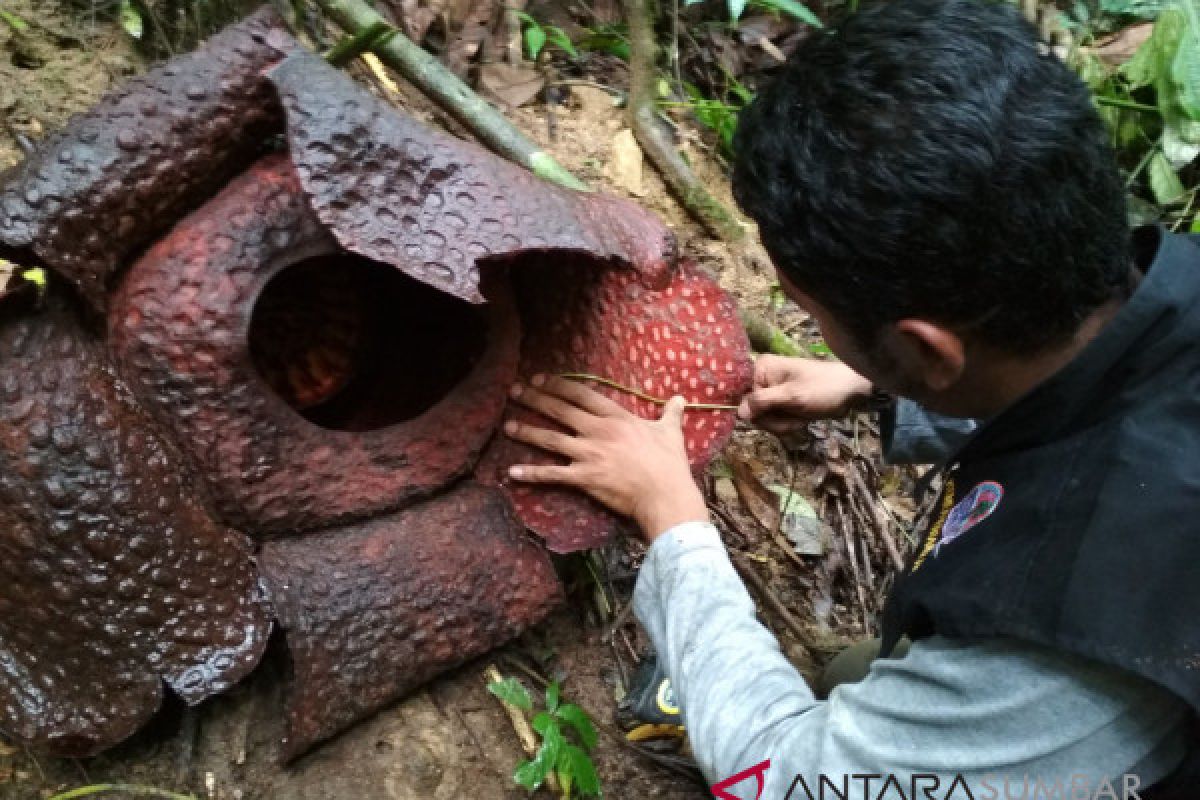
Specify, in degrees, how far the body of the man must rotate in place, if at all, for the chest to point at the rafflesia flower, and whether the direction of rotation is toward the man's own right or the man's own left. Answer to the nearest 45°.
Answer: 0° — they already face it

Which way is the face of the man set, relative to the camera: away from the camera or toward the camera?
away from the camera

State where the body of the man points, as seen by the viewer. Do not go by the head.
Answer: to the viewer's left

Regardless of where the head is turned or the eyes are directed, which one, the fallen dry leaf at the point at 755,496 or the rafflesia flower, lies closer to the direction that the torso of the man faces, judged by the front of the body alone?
the rafflesia flower

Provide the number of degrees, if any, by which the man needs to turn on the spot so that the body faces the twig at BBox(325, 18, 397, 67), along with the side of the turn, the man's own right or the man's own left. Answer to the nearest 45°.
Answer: approximately 45° to the man's own right

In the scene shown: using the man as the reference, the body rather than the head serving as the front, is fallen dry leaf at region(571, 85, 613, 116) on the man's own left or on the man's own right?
on the man's own right

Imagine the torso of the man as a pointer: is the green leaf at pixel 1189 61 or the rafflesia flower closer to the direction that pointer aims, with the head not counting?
the rafflesia flower

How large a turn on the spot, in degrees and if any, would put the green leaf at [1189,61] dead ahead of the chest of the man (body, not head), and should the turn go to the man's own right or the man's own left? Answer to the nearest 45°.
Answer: approximately 90° to the man's own right
